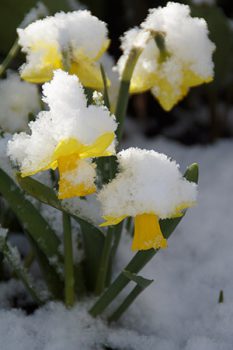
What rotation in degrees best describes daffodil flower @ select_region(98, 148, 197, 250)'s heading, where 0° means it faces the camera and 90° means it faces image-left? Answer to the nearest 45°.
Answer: approximately 0°

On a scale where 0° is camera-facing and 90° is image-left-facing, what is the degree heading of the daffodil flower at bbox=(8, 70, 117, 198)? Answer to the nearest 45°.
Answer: approximately 0°
